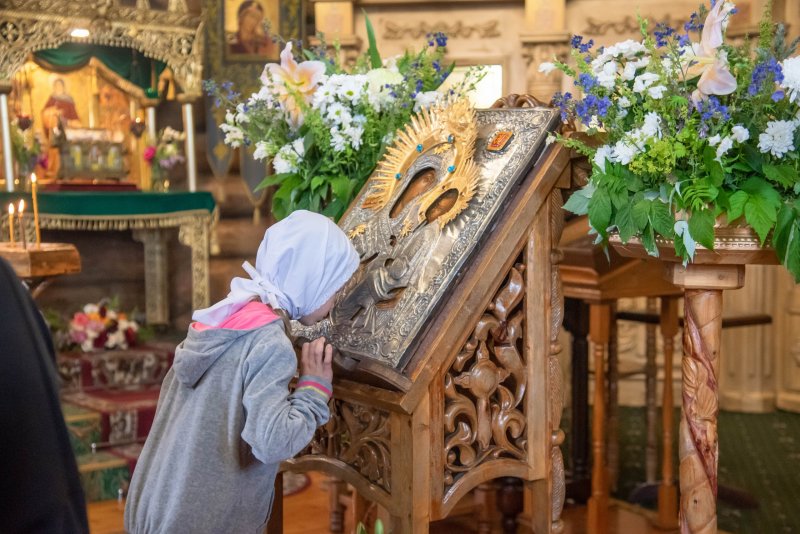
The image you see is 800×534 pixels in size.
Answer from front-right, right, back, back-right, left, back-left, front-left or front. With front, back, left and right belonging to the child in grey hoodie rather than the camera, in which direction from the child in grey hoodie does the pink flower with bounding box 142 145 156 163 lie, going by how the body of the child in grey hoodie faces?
front-left

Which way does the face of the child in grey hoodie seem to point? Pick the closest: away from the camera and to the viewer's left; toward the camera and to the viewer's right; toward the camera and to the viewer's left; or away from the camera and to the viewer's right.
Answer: away from the camera and to the viewer's right

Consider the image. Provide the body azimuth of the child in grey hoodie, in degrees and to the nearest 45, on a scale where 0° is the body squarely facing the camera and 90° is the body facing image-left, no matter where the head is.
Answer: approximately 225°

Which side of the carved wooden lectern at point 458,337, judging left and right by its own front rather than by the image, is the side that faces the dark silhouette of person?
front

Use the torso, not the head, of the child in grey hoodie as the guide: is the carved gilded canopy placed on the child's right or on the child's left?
on the child's left

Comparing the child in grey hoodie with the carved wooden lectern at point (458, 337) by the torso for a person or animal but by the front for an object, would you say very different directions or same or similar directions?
very different directions

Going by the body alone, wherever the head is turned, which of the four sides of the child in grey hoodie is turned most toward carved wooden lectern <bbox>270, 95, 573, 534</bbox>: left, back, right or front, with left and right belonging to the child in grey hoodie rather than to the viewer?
front

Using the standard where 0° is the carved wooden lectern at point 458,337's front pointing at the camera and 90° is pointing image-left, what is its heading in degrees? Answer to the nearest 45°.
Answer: approximately 45°

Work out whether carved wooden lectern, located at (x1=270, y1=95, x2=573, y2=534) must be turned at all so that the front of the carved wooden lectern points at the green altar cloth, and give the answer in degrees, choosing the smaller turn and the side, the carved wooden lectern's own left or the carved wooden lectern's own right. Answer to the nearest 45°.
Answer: approximately 90° to the carved wooden lectern's own right
